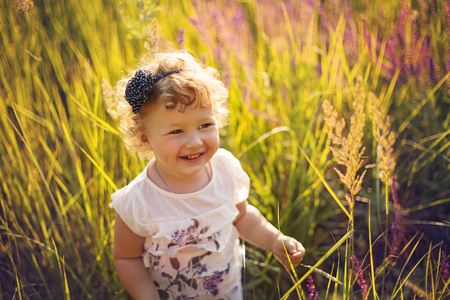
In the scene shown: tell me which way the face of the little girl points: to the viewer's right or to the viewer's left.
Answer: to the viewer's right

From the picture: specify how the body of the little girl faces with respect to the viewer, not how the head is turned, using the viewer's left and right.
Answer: facing the viewer and to the right of the viewer
